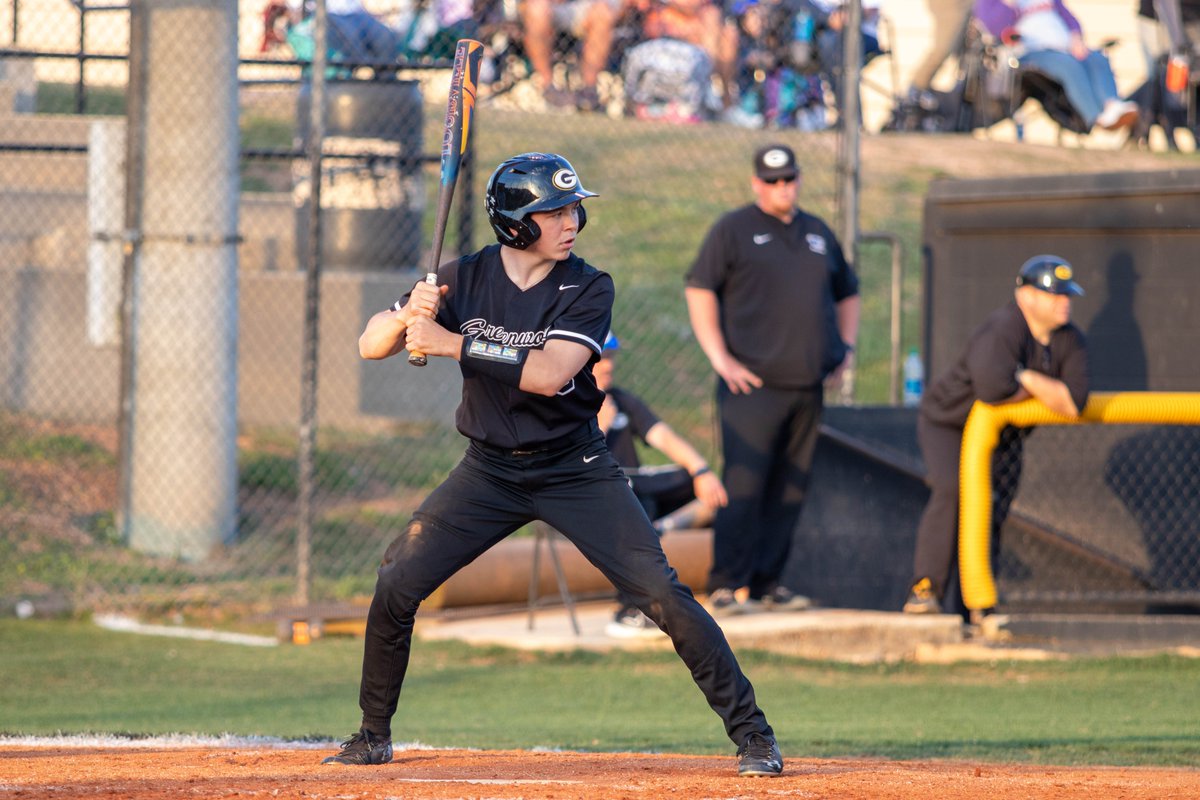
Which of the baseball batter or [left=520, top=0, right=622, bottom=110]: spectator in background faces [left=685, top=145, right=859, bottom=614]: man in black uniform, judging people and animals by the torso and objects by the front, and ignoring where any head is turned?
the spectator in background

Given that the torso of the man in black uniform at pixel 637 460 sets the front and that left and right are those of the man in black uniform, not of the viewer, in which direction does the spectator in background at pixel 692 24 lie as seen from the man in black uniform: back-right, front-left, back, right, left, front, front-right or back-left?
back-left

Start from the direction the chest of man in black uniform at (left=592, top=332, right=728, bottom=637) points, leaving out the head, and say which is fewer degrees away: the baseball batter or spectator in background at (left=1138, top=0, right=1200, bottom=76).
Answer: the baseball batter

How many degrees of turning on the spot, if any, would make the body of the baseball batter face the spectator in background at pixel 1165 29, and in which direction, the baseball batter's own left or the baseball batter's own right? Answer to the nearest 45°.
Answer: approximately 135° to the baseball batter's own left

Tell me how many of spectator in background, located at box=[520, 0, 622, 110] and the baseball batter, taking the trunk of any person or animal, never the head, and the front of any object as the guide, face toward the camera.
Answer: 2

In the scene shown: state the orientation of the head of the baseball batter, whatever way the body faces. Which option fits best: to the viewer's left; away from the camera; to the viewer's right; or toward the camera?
to the viewer's right

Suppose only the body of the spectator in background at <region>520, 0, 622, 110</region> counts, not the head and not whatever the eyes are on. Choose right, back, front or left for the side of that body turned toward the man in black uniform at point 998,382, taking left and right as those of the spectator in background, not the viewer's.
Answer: front

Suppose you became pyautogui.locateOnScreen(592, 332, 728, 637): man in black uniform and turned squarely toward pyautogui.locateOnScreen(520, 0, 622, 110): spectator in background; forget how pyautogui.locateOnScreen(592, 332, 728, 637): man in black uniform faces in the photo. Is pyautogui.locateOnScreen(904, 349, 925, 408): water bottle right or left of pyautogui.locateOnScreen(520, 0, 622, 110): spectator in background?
right

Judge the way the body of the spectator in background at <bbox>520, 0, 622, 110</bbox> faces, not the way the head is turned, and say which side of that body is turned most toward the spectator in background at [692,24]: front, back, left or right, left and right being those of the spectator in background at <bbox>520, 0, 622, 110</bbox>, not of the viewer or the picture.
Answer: left

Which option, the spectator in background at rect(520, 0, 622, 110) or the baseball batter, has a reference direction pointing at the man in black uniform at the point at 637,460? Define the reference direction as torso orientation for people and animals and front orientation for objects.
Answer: the spectator in background

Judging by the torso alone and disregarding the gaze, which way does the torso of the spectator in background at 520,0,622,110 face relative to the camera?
toward the camera

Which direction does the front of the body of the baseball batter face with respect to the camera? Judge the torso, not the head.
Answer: toward the camera
